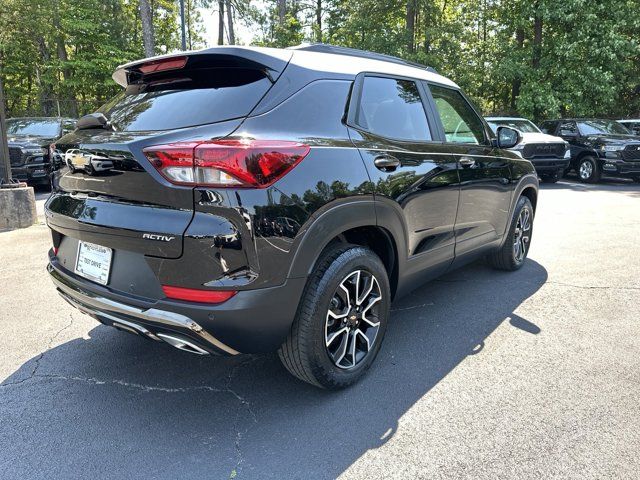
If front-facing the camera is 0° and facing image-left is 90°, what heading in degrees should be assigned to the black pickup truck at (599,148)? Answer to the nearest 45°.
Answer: approximately 315°

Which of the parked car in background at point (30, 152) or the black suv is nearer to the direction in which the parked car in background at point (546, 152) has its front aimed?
the black suv

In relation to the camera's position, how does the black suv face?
facing away from the viewer and to the right of the viewer

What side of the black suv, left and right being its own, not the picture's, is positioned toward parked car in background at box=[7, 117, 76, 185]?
left

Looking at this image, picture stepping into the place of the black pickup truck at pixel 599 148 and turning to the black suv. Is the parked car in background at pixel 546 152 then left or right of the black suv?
right

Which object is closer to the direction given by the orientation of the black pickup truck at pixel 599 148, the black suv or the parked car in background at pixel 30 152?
the black suv

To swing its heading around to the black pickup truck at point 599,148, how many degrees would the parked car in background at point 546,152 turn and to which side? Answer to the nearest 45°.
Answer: approximately 90° to its left

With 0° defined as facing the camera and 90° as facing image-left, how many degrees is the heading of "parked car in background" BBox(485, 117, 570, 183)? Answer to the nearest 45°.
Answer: approximately 315°

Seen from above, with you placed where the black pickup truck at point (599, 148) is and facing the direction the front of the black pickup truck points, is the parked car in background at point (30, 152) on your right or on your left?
on your right
